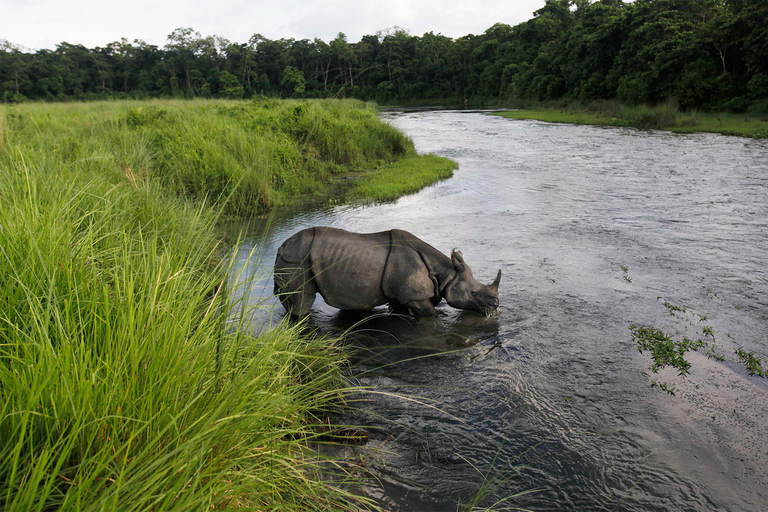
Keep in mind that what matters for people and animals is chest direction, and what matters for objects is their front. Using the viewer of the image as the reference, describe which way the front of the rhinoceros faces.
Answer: facing to the right of the viewer
